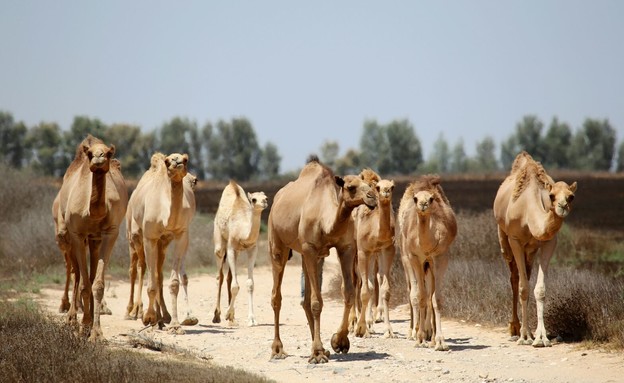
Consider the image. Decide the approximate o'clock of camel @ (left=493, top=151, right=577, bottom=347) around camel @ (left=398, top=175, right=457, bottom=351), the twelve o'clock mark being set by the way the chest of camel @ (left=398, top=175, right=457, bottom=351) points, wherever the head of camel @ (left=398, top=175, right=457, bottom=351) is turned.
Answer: camel @ (left=493, top=151, right=577, bottom=347) is roughly at 8 o'clock from camel @ (left=398, top=175, right=457, bottom=351).

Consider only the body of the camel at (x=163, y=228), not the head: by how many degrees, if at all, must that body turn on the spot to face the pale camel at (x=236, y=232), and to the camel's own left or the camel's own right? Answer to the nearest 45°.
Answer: approximately 135° to the camel's own left

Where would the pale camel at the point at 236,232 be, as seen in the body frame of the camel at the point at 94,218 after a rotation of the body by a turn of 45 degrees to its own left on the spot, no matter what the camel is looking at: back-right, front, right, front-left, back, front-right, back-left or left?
left

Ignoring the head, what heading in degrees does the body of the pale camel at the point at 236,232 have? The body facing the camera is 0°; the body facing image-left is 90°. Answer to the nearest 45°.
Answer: approximately 315°

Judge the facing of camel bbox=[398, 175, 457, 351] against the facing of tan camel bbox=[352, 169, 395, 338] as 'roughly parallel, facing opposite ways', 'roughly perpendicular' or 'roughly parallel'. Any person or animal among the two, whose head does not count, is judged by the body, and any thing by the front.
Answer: roughly parallel

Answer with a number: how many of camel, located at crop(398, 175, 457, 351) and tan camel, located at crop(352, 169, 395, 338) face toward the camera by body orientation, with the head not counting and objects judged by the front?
2

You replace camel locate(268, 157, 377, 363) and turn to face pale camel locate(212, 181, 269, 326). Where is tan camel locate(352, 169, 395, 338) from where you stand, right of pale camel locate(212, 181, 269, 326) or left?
right

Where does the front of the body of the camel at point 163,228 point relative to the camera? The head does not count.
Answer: toward the camera

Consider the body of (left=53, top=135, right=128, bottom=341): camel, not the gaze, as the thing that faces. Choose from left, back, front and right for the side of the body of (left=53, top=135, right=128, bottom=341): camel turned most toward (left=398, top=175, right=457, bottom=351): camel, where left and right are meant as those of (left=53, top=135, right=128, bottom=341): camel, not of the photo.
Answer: left

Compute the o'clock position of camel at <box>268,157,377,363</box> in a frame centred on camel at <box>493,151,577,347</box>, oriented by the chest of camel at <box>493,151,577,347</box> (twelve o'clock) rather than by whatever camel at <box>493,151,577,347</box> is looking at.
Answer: camel at <box>268,157,377,363</box> is roughly at 3 o'clock from camel at <box>493,151,577,347</box>.

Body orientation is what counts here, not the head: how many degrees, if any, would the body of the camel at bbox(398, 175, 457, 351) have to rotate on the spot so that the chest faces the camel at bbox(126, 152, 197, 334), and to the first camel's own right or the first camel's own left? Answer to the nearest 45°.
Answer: approximately 90° to the first camel's own right

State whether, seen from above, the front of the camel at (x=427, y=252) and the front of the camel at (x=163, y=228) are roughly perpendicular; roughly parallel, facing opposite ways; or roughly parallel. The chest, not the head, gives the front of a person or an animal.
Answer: roughly parallel

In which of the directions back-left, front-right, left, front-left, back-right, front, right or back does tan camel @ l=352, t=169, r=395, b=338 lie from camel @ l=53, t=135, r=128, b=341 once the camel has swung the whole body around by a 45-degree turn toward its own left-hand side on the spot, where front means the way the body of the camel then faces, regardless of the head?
front-left

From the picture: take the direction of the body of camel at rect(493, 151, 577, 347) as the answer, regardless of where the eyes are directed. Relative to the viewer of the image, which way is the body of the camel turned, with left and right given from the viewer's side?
facing the viewer and to the right of the viewer

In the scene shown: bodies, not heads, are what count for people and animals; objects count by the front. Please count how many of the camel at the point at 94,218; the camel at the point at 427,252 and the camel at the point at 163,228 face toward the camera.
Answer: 3

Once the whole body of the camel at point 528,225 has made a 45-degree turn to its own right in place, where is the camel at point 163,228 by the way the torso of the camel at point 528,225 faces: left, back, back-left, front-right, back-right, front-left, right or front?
right

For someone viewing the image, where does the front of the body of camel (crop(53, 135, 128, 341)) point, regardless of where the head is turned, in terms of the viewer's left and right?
facing the viewer
